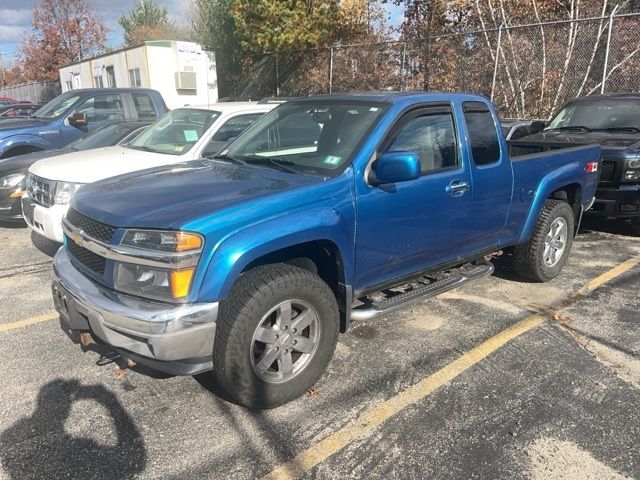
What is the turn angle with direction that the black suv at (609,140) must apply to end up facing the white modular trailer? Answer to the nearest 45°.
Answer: approximately 90° to its right

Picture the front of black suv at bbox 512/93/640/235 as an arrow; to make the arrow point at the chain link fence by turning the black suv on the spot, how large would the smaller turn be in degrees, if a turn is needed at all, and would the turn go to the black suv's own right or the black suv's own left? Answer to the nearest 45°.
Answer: approximately 135° to the black suv's own right

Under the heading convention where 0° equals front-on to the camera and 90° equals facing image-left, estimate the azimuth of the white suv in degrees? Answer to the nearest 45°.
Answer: approximately 45°

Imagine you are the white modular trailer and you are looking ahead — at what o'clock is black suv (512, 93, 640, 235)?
The black suv is roughly at 10 o'clock from the white modular trailer.

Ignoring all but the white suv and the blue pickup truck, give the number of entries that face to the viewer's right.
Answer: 0

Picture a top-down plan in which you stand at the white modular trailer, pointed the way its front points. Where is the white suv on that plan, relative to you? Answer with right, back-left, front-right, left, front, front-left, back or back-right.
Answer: front-left

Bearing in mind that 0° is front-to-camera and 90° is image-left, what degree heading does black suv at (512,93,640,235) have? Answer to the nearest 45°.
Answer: approximately 45°

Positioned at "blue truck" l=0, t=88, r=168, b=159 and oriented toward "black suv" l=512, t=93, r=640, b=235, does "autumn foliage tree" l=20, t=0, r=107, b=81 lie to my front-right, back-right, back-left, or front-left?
back-left

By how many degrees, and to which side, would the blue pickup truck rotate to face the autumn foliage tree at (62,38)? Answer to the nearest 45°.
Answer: approximately 90° to its right

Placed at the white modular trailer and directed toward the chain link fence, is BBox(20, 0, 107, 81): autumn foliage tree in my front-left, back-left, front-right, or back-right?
back-left

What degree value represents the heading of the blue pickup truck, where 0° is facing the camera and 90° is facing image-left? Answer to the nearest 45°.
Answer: approximately 45°
